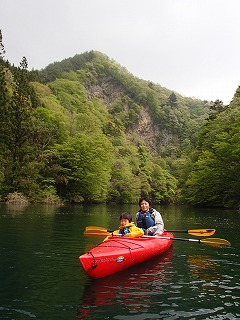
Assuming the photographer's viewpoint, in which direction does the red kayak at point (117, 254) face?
facing the viewer and to the left of the viewer

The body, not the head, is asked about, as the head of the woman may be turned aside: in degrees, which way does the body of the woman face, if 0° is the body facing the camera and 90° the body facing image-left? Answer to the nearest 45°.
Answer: approximately 45°

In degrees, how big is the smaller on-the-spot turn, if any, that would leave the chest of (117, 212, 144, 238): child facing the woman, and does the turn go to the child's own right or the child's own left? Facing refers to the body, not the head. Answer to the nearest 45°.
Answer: approximately 135° to the child's own right
